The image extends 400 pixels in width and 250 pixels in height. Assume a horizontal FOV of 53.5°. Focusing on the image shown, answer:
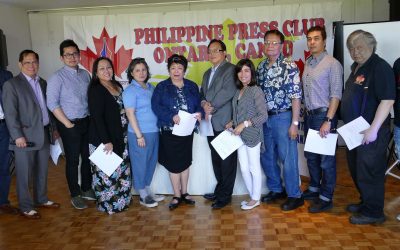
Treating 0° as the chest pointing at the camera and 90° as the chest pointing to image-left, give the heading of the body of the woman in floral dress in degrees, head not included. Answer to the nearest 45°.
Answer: approximately 315°

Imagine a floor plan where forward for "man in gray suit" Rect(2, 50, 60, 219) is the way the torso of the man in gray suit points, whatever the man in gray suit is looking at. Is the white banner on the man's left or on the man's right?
on the man's left

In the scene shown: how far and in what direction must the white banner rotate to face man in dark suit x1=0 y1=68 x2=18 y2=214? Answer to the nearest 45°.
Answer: approximately 45° to its right

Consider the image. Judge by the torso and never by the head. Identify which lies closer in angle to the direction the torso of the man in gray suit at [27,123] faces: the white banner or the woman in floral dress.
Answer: the woman in floral dress
